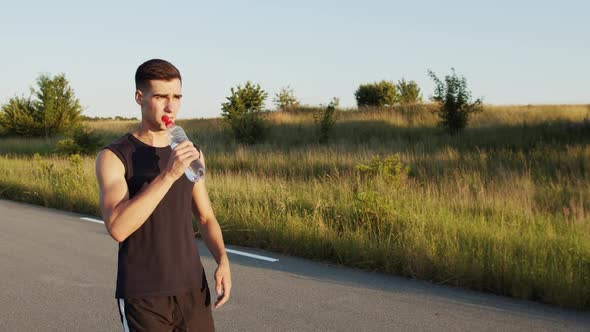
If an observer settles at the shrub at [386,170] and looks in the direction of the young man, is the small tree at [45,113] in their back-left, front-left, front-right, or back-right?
back-right

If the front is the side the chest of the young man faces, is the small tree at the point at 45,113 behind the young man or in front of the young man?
behind
